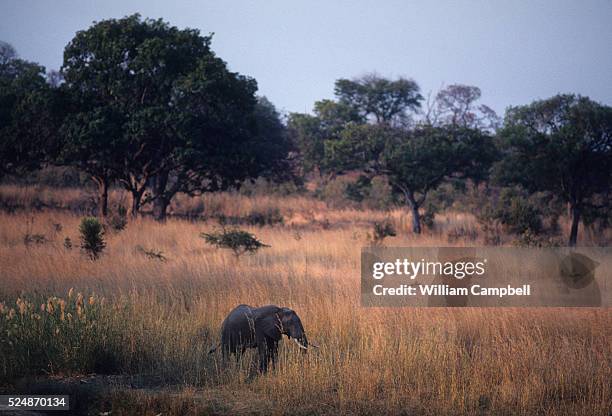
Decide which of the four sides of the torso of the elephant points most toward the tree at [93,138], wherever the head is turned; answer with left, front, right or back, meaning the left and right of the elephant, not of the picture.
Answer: left

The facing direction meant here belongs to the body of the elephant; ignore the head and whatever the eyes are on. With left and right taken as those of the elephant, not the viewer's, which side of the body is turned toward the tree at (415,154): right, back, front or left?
left

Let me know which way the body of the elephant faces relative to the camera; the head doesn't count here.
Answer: to the viewer's right

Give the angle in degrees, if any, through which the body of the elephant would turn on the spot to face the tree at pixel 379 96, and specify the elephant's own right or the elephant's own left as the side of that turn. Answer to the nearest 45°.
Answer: approximately 90° to the elephant's own left

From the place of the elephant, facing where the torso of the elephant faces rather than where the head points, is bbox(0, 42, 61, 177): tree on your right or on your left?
on your left

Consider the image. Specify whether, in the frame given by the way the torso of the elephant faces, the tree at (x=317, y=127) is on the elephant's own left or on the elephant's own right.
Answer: on the elephant's own left

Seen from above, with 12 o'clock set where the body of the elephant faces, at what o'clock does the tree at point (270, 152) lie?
The tree is roughly at 9 o'clock from the elephant.

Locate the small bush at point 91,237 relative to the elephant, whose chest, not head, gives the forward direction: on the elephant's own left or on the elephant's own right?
on the elephant's own left

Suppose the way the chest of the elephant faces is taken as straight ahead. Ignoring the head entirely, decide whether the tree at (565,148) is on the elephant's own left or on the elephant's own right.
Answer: on the elephant's own left
